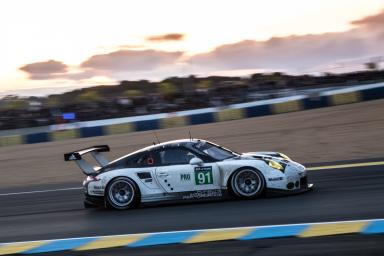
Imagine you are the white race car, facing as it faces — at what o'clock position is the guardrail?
The guardrail is roughly at 9 o'clock from the white race car.

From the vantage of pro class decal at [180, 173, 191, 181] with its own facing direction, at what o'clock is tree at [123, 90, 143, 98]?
The tree is roughly at 6 o'clock from the pro class decal.

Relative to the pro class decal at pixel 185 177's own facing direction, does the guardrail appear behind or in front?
behind

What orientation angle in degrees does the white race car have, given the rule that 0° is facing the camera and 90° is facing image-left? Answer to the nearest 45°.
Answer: approximately 270°
